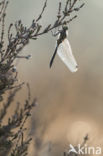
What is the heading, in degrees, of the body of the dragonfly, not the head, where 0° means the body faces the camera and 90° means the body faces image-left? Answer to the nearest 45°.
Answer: approximately 270°
